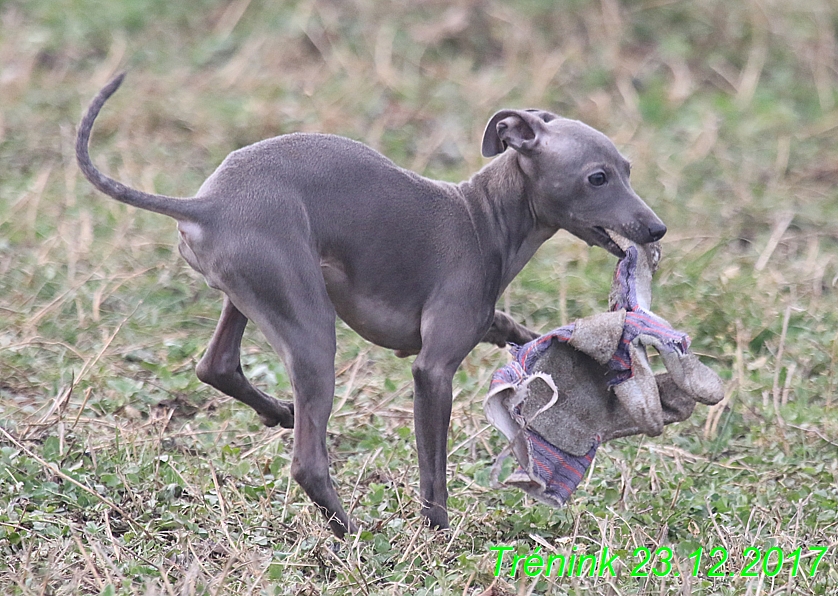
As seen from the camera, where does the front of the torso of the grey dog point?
to the viewer's right
